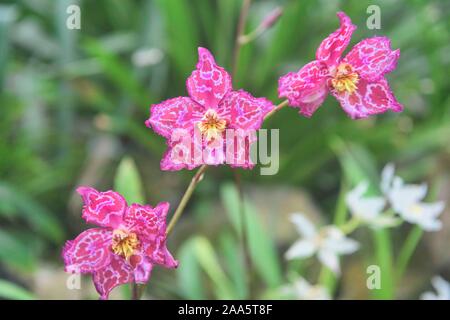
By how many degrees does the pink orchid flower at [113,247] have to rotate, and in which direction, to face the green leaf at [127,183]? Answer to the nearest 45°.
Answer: approximately 180°

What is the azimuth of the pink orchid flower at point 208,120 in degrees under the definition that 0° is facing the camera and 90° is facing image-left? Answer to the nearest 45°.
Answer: approximately 0°

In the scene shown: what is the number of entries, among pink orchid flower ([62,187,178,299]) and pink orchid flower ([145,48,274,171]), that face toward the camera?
2

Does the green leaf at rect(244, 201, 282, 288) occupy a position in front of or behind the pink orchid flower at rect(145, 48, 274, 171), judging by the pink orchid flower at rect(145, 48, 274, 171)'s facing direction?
behind

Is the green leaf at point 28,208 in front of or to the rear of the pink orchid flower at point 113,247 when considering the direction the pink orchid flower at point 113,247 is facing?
to the rear
